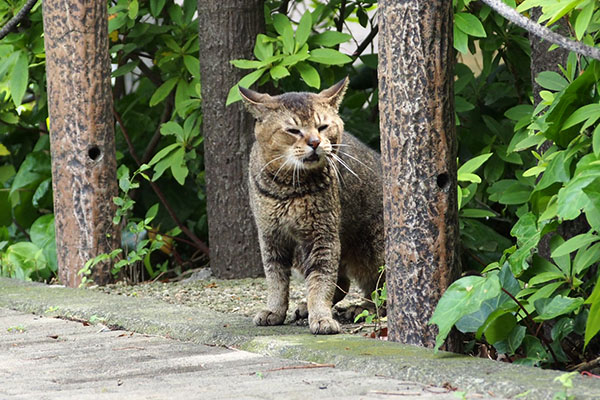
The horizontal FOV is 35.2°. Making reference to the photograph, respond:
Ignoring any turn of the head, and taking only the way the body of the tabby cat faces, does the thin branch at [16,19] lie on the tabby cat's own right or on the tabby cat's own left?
on the tabby cat's own right

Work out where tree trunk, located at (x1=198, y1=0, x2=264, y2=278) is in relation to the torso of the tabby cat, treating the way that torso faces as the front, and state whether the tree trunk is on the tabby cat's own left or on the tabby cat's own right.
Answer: on the tabby cat's own right

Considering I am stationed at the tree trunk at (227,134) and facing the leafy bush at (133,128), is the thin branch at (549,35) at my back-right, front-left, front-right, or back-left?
back-left

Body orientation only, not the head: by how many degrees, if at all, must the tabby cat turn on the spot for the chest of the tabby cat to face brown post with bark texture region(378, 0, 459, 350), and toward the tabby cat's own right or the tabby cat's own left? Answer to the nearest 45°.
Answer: approximately 90° to the tabby cat's own left

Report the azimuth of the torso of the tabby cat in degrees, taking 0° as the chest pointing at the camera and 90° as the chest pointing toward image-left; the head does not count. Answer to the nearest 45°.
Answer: approximately 45°

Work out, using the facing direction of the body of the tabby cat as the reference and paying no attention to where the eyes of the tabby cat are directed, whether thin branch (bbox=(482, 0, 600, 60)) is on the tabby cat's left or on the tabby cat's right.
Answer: on the tabby cat's left

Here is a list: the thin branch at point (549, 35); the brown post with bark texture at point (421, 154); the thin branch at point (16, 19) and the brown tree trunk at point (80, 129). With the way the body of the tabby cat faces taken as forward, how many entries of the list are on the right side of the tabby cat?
2

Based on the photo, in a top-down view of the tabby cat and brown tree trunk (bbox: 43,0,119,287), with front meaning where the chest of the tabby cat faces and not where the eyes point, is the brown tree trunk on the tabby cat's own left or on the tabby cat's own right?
on the tabby cat's own right
